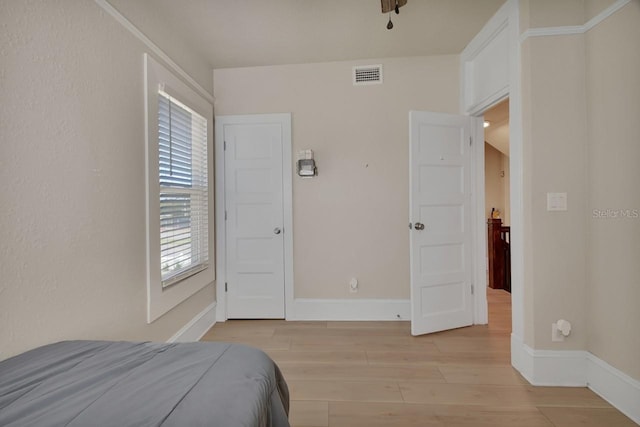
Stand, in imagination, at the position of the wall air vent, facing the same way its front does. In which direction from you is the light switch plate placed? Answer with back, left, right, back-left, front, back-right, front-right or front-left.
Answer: front-left

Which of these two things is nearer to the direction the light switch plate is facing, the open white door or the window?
the window

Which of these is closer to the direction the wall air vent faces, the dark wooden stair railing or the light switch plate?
the light switch plate

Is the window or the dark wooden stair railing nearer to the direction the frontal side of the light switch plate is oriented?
the window

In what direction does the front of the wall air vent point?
toward the camera

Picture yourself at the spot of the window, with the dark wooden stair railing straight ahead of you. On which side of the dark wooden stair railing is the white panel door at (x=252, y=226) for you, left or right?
left
